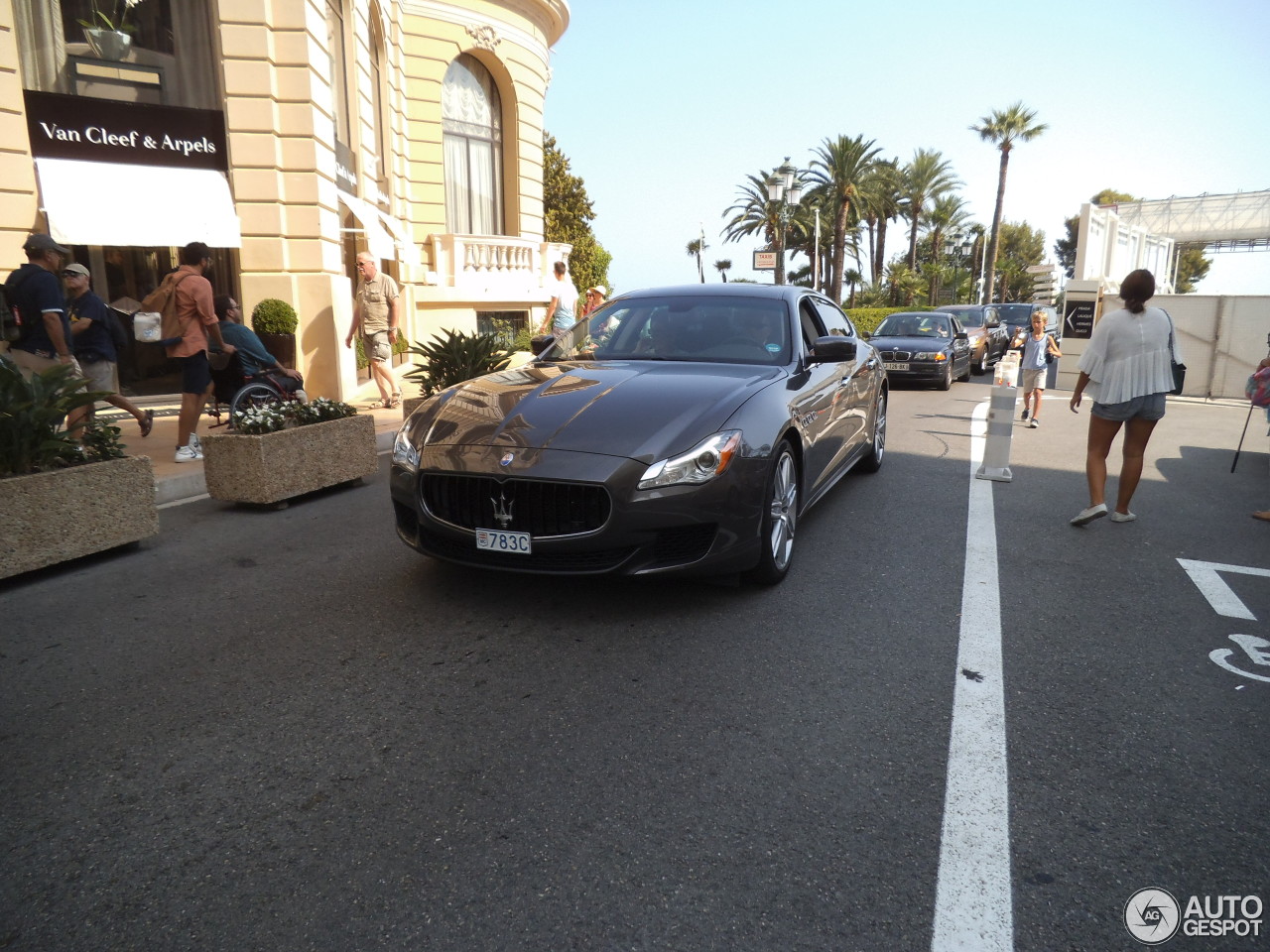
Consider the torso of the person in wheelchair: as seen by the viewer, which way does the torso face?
to the viewer's right

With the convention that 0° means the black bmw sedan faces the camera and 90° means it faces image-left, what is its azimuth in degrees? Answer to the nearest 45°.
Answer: approximately 45°

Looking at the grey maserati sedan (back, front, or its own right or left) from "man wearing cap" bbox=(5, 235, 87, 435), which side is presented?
right

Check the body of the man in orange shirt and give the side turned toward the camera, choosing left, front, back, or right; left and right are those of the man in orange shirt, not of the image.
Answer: right

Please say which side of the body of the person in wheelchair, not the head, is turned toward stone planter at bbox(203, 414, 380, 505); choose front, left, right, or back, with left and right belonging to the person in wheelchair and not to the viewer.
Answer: right

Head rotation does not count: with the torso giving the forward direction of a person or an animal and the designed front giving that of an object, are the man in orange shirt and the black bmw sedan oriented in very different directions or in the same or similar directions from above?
very different directions

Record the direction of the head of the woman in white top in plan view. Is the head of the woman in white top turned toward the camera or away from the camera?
away from the camera

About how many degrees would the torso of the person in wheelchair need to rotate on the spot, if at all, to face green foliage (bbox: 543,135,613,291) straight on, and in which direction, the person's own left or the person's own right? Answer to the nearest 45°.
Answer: approximately 45° to the person's own left

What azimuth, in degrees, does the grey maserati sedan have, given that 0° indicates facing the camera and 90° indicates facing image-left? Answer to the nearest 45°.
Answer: approximately 45°

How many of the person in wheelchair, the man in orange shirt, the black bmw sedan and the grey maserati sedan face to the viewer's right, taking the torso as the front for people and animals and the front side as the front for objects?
2
